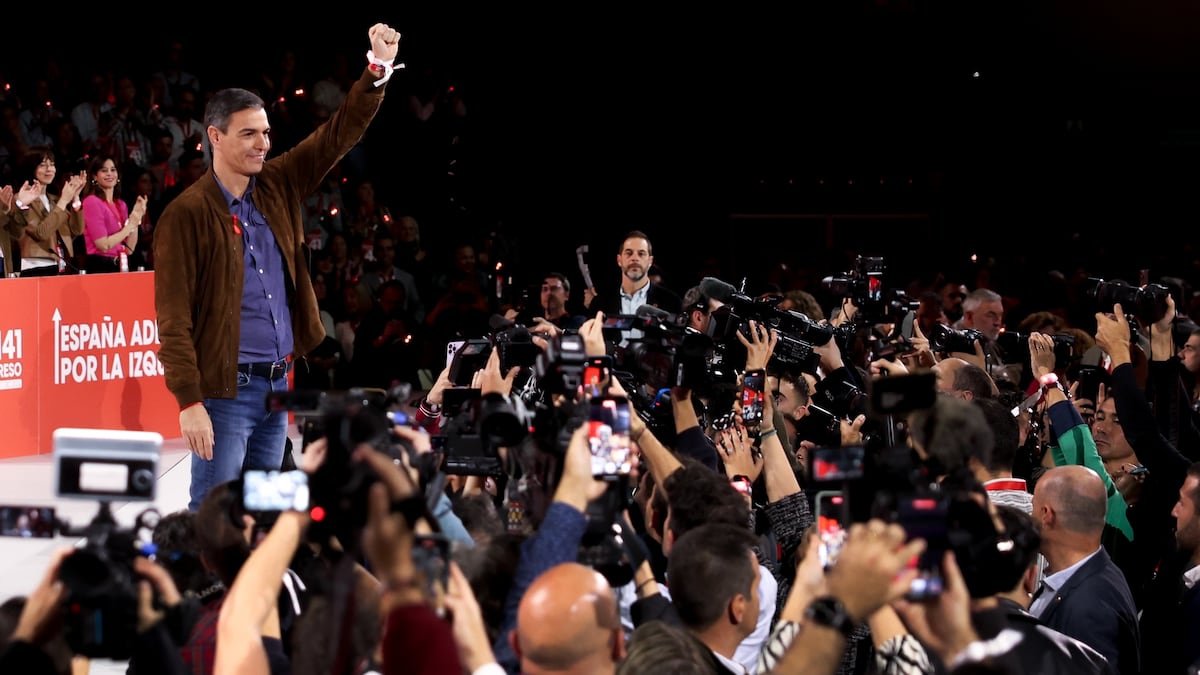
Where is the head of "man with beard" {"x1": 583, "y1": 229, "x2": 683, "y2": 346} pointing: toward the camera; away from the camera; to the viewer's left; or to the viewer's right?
toward the camera

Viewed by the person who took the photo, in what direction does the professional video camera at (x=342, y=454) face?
facing to the left of the viewer

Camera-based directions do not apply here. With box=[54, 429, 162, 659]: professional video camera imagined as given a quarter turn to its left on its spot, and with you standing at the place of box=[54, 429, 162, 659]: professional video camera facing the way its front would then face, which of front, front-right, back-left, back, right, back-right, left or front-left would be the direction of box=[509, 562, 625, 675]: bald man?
back

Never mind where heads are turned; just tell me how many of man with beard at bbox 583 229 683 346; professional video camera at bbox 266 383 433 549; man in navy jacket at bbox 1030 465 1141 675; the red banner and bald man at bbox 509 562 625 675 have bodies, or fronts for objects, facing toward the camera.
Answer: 2

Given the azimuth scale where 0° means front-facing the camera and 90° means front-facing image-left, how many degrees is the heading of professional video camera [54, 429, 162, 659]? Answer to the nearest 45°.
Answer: approximately 180°

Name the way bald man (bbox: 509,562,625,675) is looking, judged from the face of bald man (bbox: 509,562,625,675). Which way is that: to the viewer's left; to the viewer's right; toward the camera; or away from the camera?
away from the camera

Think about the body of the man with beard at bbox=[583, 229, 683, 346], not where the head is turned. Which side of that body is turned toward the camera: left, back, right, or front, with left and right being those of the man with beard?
front

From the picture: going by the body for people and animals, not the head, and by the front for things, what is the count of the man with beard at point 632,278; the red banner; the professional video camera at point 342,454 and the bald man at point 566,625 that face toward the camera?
2

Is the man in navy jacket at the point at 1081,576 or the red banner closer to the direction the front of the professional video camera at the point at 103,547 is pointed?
the red banner

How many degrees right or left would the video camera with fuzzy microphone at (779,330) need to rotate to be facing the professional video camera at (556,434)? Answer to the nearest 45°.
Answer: approximately 90° to its left

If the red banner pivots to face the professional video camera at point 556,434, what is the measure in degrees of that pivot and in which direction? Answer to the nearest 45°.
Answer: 0° — it already faces it

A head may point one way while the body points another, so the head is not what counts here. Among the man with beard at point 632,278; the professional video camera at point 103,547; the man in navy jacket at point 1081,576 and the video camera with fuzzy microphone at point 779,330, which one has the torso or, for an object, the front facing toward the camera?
the man with beard

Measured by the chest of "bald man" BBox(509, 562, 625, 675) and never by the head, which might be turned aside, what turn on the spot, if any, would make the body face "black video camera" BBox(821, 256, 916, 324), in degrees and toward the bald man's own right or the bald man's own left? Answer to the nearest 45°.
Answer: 0° — they already face it

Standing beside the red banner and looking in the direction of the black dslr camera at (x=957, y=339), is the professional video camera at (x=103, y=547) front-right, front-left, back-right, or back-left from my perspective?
front-right

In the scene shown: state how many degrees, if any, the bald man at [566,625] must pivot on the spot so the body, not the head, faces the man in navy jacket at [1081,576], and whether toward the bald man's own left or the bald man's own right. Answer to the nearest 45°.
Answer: approximately 45° to the bald man's own right

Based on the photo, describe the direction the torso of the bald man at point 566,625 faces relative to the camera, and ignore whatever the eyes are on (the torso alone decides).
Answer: away from the camera

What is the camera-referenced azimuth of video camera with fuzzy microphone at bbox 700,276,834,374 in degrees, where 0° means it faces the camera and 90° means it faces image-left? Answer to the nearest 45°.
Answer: approximately 90°

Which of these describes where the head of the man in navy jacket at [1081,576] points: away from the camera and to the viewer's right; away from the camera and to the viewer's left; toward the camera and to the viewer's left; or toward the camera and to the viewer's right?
away from the camera and to the viewer's left

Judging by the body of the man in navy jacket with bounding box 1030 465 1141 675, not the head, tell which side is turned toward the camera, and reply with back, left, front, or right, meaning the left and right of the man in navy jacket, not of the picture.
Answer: left

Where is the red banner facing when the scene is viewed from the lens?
facing the viewer
